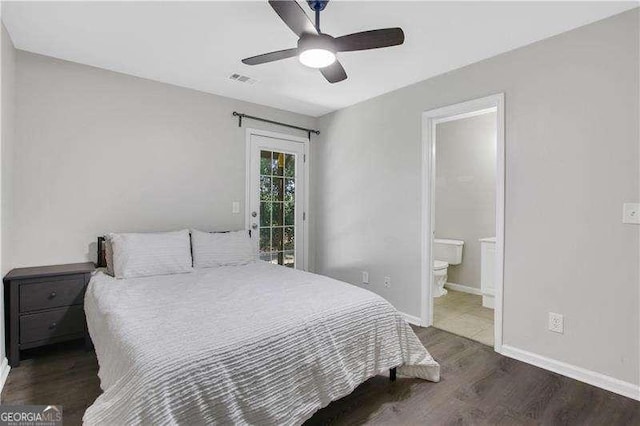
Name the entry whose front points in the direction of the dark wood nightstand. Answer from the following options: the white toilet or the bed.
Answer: the white toilet

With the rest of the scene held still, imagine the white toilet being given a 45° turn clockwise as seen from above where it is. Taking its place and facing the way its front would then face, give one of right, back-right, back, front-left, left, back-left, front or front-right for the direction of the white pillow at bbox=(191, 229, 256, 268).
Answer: front-left

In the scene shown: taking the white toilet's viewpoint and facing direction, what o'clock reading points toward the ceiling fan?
The ceiling fan is roughly at 11 o'clock from the white toilet.

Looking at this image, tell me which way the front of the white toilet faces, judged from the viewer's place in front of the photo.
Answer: facing the viewer and to the left of the viewer

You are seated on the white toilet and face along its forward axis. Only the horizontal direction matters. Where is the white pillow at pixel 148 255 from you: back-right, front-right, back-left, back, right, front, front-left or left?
front

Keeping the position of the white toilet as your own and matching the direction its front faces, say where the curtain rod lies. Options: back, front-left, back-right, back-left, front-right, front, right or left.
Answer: front

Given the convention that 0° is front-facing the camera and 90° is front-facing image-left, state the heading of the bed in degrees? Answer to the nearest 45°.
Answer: approximately 315°

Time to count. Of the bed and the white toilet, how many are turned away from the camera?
0

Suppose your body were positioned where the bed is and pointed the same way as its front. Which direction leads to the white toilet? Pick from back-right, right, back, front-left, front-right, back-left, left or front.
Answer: left

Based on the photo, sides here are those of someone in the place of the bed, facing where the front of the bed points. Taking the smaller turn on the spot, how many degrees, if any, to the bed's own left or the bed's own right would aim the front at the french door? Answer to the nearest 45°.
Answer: approximately 135° to the bed's own left
